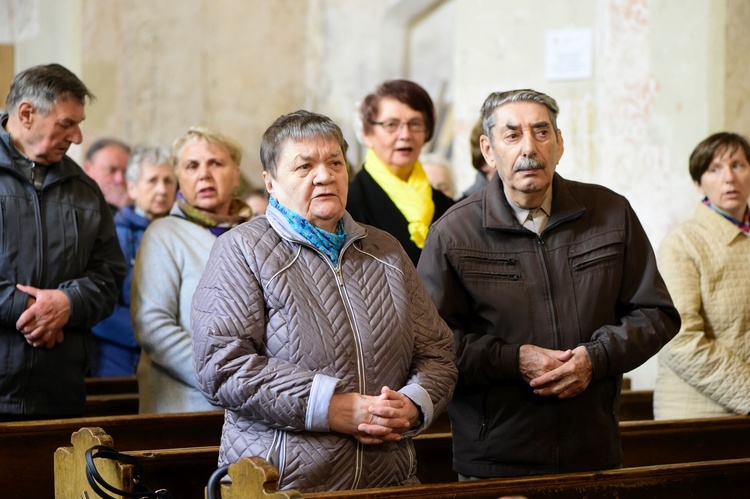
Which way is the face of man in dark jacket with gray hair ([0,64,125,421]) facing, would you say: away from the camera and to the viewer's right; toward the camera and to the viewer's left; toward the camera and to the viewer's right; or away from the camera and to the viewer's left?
toward the camera and to the viewer's right

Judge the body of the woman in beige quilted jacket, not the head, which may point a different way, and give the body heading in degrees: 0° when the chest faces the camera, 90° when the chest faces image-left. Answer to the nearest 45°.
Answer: approximately 315°

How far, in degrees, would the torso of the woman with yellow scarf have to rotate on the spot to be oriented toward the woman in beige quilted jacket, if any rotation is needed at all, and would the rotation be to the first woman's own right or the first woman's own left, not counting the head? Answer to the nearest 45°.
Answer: approximately 45° to the first woman's own left

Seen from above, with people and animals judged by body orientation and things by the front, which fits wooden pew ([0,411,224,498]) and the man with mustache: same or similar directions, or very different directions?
same or similar directions

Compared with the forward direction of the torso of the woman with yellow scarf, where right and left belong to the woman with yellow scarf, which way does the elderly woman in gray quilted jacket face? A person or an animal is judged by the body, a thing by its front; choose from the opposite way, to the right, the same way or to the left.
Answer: the same way

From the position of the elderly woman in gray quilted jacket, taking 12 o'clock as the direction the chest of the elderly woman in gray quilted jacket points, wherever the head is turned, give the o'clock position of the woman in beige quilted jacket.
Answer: The woman in beige quilted jacket is roughly at 9 o'clock from the elderly woman in gray quilted jacket.

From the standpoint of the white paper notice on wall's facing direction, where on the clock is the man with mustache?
The man with mustache is roughly at 12 o'clock from the white paper notice on wall.

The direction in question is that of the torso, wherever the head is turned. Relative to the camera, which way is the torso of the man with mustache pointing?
toward the camera

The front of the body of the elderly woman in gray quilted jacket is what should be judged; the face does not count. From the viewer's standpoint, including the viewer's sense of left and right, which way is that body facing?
facing the viewer and to the right of the viewer

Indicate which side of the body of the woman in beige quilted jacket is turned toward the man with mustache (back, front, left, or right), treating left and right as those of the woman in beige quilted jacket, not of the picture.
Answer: right

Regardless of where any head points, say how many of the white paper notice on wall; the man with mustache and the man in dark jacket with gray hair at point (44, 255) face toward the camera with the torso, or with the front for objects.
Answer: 3

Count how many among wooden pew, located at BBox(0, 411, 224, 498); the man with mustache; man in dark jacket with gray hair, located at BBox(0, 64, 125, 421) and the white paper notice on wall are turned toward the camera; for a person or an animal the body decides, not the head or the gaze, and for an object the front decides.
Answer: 4

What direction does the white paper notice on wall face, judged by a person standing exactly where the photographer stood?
facing the viewer

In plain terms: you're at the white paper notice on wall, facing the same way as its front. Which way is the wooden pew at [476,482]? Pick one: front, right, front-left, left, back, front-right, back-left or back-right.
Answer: front

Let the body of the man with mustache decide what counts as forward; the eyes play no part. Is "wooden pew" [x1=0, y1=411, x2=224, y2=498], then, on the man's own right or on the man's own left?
on the man's own right
